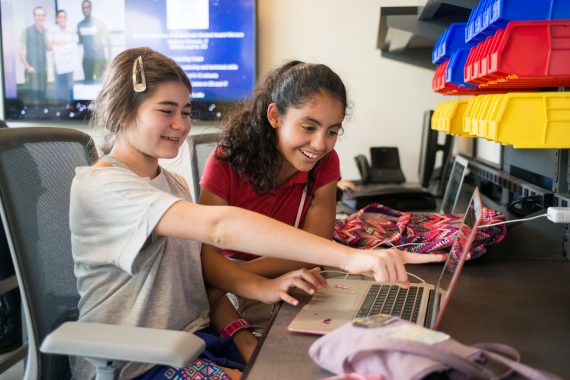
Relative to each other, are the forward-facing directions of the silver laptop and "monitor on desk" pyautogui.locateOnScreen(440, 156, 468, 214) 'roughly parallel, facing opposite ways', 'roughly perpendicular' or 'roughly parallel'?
roughly parallel

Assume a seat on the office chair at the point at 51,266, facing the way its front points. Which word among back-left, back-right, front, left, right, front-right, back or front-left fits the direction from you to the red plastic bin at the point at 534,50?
front-left

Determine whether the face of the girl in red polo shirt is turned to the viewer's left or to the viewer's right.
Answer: to the viewer's right

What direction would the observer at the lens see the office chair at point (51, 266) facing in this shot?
facing the viewer and to the right of the viewer

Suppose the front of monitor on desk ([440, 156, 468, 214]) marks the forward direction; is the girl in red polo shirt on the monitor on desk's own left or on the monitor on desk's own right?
on the monitor on desk's own left

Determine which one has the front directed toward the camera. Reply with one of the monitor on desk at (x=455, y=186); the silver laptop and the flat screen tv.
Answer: the flat screen tv

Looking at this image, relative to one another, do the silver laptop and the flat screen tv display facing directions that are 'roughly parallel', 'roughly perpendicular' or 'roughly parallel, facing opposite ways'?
roughly perpendicular

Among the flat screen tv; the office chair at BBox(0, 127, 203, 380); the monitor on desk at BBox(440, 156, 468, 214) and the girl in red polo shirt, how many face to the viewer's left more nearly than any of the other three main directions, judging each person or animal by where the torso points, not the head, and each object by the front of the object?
1

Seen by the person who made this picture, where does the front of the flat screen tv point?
facing the viewer

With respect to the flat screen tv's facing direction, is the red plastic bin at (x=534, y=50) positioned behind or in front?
in front

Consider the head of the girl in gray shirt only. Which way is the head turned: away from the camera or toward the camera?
toward the camera

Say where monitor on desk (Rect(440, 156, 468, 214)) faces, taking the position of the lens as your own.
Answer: facing to the left of the viewer

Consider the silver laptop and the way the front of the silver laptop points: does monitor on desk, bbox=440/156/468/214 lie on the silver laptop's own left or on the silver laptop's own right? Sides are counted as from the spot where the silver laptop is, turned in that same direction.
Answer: on the silver laptop's own right

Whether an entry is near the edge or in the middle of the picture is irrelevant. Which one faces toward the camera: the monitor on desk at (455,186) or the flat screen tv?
the flat screen tv

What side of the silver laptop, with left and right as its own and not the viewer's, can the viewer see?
left
